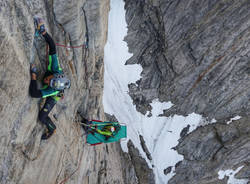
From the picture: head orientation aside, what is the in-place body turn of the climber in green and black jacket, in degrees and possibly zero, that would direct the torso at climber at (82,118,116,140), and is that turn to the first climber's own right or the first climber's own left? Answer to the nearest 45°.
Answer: approximately 135° to the first climber's own right

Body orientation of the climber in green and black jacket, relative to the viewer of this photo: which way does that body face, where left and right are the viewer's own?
facing to the left of the viewer
